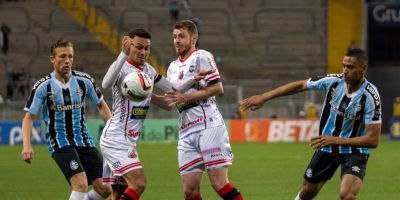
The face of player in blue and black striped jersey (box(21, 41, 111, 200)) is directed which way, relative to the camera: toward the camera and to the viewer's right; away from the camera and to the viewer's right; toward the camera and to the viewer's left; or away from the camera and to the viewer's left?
toward the camera and to the viewer's right

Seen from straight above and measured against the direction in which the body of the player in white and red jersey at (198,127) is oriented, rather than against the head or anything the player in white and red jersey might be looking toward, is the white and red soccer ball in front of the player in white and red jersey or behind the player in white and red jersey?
in front

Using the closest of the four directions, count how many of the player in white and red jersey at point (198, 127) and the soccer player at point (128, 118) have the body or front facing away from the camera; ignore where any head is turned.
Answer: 0

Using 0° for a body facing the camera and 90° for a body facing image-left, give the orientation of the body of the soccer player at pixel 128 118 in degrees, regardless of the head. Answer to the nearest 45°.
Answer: approximately 315°

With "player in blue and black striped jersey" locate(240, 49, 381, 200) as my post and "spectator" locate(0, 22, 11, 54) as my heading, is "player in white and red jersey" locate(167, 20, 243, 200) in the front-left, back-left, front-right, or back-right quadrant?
front-left
